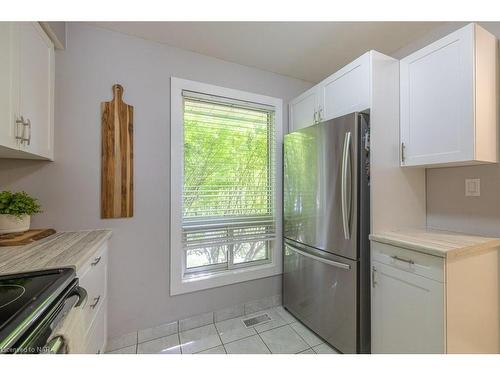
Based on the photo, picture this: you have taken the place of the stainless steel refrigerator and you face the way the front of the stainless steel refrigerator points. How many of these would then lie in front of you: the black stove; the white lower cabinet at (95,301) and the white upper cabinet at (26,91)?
3

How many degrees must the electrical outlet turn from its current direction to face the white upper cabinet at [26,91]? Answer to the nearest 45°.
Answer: approximately 45° to its right

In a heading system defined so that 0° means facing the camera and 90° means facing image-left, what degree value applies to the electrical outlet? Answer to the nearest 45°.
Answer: approximately 0°

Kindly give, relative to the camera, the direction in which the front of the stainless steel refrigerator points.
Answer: facing the viewer and to the left of the viewer

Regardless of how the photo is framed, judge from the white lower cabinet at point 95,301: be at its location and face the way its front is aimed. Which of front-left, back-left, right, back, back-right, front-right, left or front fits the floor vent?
front

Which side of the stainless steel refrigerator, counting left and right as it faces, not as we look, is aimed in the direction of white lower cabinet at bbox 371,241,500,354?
left

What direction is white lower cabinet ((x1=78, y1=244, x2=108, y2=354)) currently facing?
to the viewer's right

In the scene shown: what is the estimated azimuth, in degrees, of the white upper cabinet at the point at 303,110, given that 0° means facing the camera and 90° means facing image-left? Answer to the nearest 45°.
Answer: approximately 45°

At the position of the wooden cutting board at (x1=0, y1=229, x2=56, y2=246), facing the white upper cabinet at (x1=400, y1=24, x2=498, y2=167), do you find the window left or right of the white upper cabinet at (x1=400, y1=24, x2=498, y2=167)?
left
